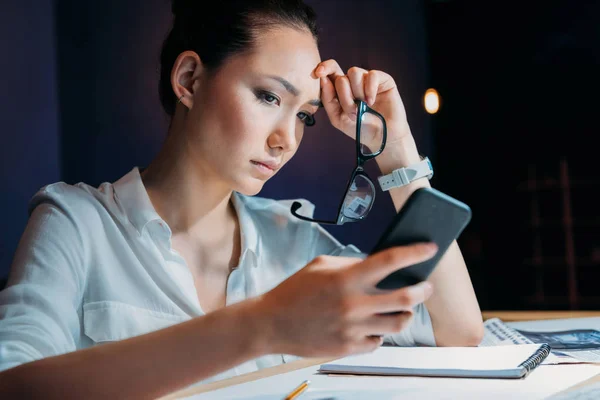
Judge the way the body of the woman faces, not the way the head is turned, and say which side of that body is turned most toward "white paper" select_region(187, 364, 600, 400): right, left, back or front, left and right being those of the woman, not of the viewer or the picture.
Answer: front

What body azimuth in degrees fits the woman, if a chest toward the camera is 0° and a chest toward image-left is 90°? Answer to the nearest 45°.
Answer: approximately 315°

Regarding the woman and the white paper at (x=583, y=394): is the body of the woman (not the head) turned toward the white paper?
yes
